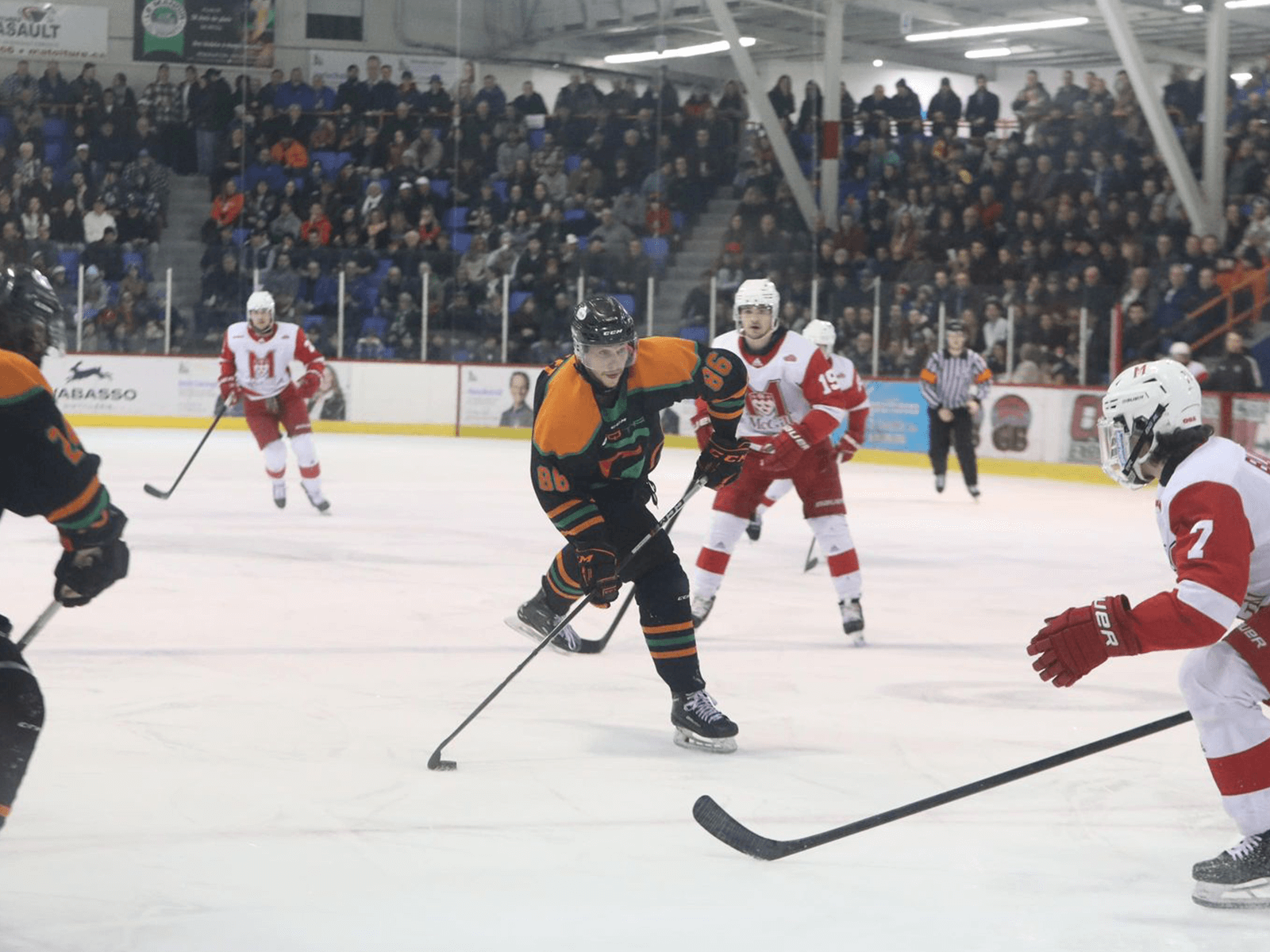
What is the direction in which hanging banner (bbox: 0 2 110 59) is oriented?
toward the camera

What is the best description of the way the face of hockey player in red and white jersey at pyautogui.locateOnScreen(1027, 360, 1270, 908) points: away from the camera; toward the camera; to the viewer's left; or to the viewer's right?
to the viewer's left

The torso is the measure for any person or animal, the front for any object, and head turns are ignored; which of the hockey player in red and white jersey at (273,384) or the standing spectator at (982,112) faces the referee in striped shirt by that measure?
the standing spectator

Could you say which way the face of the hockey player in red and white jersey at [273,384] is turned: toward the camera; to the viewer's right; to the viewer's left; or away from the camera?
toward the camera

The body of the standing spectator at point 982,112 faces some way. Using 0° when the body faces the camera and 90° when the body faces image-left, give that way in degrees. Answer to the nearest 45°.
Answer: approximately 0°

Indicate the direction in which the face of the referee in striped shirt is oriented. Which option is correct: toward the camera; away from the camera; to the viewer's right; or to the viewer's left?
toward the camera

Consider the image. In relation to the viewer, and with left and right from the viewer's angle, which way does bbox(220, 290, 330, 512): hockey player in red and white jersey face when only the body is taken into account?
facing the viewer

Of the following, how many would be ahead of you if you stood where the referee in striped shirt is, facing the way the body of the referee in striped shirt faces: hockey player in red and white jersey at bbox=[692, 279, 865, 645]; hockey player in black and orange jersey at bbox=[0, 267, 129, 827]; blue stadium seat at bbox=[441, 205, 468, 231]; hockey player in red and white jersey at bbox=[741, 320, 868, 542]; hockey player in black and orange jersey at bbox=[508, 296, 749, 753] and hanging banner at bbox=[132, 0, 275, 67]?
4

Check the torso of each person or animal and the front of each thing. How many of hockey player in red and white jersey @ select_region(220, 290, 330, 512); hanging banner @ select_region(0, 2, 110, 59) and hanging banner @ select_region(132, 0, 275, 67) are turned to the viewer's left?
0

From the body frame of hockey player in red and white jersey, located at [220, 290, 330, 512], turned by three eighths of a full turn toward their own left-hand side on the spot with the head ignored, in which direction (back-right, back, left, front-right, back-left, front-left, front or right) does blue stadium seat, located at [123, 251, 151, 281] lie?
front-left

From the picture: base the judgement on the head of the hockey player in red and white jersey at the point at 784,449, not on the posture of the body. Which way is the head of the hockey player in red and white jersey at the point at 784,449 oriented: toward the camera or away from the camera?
toward the camera

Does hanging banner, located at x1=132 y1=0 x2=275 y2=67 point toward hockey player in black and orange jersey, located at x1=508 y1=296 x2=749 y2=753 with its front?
yes
